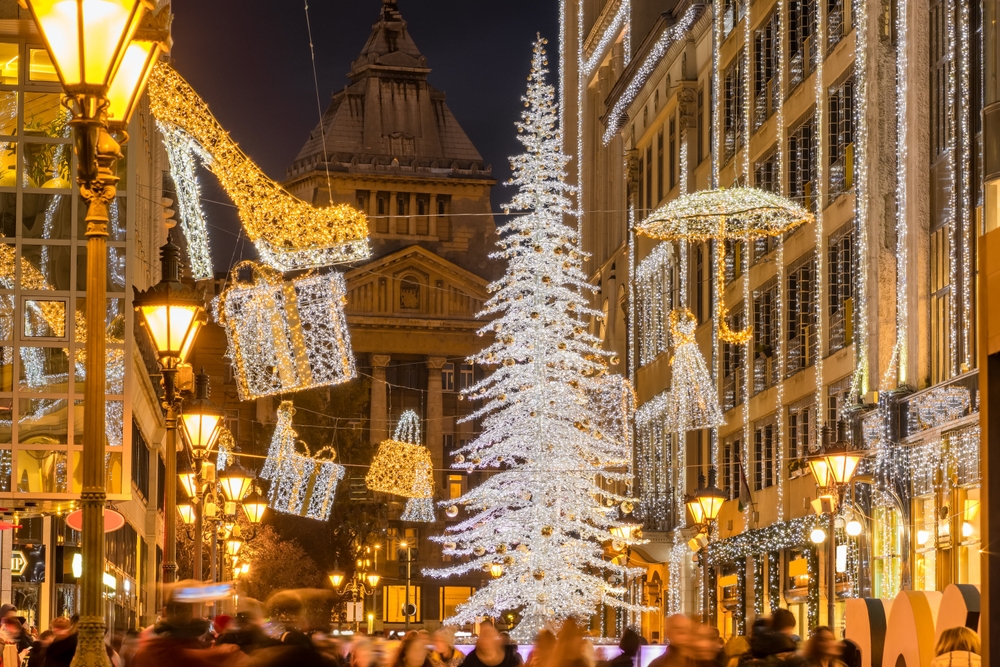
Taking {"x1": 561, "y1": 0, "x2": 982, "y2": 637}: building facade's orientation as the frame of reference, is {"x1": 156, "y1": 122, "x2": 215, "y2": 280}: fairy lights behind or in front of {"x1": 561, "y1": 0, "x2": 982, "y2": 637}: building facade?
in front

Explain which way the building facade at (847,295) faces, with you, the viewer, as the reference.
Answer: facing the viewer and to the left of the viewer

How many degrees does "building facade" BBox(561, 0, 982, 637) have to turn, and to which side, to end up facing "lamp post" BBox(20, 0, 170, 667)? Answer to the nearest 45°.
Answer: approximately 45° to its left

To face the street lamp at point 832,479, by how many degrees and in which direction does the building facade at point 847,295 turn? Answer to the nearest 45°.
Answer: approximately 45° to its left

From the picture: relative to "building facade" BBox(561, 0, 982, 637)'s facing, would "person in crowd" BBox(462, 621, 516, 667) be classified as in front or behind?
in front

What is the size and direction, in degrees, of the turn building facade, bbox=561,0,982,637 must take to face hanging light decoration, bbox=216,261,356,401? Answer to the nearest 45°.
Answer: approximately 45° to its right

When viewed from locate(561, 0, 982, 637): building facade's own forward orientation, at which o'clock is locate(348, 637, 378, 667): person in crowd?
The person in crowd is roughly at 11 o'clock from the building facade.

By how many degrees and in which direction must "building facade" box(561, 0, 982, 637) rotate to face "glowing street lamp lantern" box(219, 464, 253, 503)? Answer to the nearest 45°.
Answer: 0° — it already faces it

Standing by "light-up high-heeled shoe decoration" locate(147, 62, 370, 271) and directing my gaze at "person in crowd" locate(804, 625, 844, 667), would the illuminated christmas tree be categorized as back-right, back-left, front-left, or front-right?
back-left

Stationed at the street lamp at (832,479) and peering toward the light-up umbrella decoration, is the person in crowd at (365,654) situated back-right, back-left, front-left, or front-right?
back-left

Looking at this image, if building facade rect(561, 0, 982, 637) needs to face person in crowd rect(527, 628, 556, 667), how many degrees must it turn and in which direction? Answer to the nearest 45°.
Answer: approximately 45° to its left
